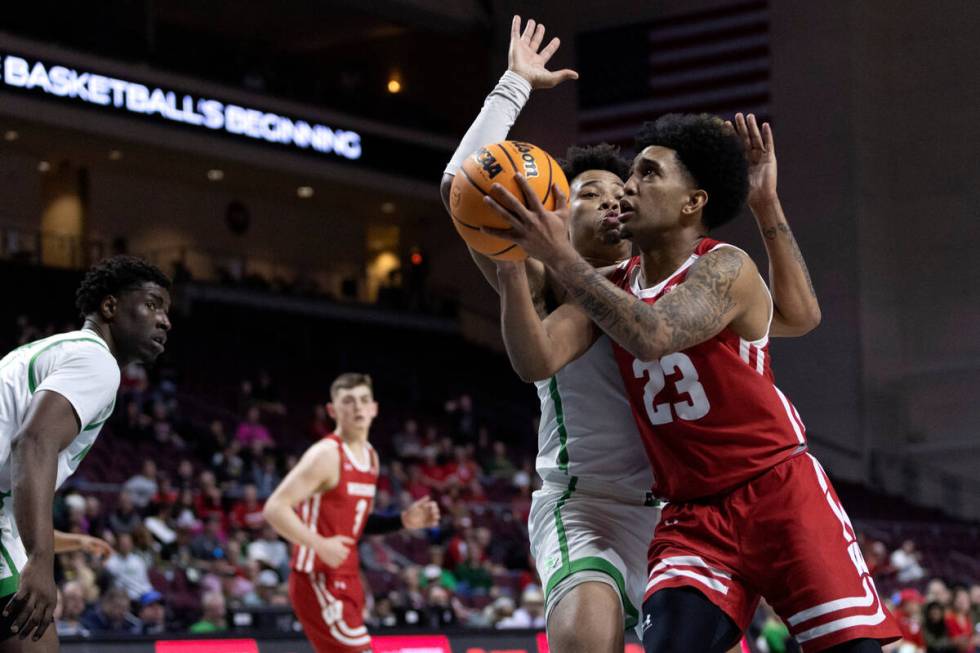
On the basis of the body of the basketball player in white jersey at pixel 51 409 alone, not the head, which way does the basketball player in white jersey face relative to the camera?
to the viewer's right

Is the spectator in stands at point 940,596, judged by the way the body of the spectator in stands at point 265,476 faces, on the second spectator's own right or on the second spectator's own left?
on the second spectator's own left

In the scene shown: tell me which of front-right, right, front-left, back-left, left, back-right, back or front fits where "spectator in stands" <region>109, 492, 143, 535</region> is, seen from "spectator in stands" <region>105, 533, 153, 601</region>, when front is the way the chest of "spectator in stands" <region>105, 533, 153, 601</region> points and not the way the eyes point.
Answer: back

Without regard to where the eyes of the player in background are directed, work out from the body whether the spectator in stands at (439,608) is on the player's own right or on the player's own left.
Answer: on the player's own left

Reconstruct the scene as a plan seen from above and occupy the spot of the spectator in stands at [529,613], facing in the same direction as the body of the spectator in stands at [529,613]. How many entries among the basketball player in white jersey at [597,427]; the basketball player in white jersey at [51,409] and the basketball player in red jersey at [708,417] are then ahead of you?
3

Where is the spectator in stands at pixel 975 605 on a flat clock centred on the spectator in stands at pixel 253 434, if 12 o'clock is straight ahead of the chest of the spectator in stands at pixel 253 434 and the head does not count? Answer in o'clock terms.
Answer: the spectator in stands at pixel 975 605 is roughly at 10 o'clock from the spectator in stands at pixel 253 434.

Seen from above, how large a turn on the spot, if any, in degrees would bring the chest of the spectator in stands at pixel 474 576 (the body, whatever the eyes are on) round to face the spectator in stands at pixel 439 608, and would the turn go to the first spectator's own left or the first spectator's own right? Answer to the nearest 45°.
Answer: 0° — they already face them

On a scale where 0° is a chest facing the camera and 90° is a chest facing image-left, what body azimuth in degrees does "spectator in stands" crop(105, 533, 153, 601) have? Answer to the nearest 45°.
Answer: approximately 0°

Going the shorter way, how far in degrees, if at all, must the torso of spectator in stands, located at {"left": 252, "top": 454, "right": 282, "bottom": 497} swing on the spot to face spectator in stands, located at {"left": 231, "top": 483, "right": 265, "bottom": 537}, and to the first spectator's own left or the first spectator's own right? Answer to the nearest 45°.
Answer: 0° — they already face them
